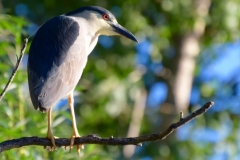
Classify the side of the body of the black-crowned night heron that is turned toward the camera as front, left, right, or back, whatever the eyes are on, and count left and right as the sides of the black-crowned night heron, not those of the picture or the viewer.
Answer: right
